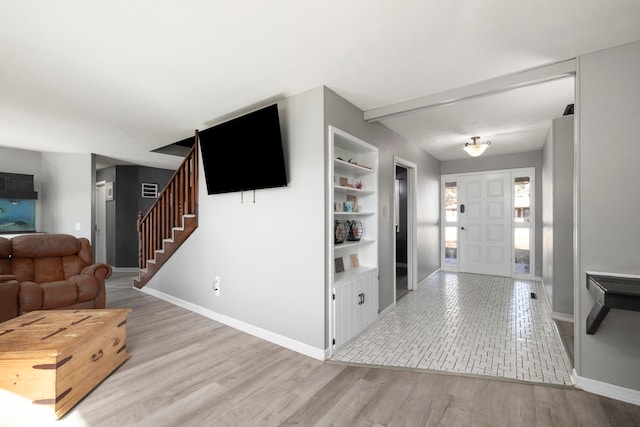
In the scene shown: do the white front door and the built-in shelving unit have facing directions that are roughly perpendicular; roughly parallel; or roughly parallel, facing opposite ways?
roughly perpendicular

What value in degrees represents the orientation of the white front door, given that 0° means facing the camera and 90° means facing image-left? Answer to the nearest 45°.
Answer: approximately 0°

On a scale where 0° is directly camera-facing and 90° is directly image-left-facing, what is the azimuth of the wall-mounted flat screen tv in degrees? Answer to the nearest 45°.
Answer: approximately 45°

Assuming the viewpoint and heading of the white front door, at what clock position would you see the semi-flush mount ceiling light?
The semi-flush mount ceiling light is roughly at 12 o'clock from the white front door.

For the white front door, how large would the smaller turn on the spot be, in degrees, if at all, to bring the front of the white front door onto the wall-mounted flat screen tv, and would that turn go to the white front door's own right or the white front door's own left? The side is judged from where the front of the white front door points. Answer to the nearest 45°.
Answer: approximately 45° to the white front door's own right

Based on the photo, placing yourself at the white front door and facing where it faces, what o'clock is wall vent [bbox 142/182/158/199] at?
The wall vent is roughly at 2 o'clock from the white front door.

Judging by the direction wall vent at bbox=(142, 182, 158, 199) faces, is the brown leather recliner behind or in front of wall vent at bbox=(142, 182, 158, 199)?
in front

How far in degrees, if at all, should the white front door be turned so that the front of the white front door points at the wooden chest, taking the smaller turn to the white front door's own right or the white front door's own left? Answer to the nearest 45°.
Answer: approximately 45° to the white front door's own right
